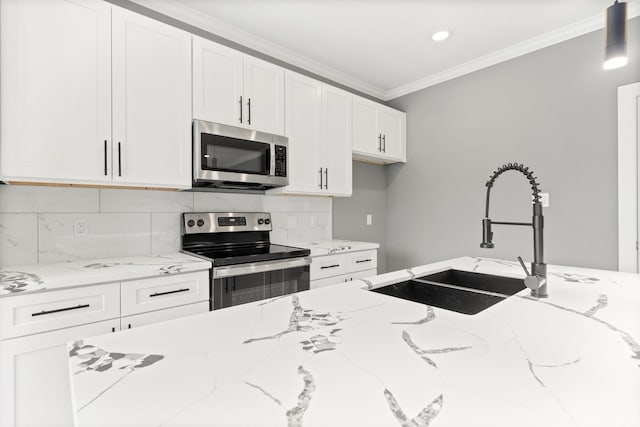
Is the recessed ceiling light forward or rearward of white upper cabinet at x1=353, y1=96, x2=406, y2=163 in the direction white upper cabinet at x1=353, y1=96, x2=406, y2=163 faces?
forward

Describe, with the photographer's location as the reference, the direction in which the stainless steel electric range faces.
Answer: facing the viewer and to the right of the viewer

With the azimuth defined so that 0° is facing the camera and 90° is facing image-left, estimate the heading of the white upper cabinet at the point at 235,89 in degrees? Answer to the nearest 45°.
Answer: approximately 315°

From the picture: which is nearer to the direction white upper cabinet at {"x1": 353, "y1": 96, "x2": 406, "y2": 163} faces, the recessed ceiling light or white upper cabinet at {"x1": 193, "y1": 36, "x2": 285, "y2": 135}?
the recessed ceiling light

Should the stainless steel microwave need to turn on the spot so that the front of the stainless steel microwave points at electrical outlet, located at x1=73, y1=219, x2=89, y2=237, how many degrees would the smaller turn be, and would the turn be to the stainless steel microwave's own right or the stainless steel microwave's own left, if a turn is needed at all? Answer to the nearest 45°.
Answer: approximately 135° to the stainless steel microwave's own right

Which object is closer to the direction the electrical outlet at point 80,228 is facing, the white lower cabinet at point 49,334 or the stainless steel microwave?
the white lower cabinet

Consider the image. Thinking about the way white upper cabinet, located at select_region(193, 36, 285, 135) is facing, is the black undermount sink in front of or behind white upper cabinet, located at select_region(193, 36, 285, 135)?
in front

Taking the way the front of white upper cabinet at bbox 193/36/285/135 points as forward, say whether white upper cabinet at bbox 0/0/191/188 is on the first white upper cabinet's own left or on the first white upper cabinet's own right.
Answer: on the first white upper cabinet's own right
